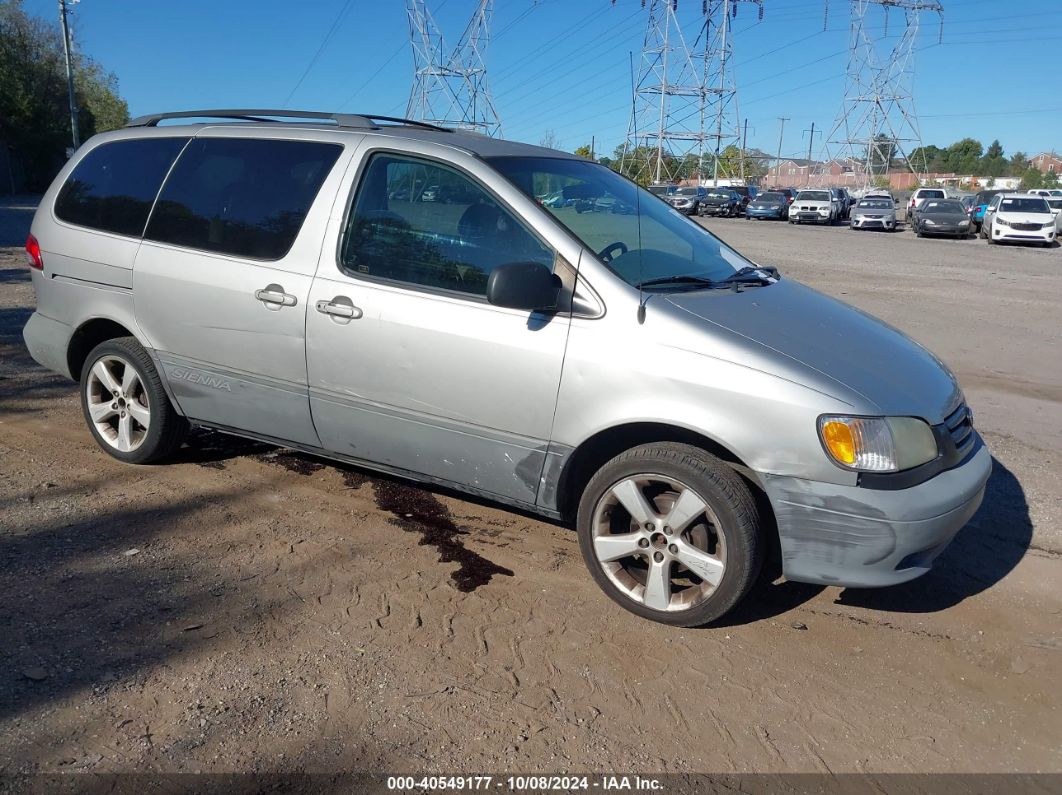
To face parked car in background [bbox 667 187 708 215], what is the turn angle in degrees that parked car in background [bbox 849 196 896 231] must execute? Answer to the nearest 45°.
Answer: approximately 135° to its right

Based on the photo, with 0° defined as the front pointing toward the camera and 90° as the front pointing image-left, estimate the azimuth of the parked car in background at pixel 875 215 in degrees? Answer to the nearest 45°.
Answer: approximately 0°

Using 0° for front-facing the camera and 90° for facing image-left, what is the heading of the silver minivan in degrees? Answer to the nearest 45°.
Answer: approximately 315°

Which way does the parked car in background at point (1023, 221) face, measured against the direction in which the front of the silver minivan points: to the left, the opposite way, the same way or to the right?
to the right

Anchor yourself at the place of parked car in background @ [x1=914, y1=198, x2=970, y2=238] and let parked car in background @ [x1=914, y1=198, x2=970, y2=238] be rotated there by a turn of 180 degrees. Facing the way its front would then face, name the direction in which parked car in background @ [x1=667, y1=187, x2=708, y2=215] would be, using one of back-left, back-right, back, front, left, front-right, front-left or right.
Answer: front-left

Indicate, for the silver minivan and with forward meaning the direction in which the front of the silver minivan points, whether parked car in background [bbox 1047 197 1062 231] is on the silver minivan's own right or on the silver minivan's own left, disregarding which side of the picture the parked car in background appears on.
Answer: on the silver minivan's own left

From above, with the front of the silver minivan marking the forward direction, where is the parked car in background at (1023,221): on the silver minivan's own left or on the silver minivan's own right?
on the silver minivan's own left

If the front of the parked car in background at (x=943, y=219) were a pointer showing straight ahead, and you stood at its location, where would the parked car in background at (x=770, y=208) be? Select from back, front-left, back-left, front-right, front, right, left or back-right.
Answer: back-right

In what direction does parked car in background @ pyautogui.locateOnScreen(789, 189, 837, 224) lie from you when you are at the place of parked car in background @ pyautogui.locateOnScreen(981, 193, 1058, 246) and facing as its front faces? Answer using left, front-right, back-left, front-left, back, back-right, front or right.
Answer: back-right

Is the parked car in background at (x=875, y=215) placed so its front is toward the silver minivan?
yes

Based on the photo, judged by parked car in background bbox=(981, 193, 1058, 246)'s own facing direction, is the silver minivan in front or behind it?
in front

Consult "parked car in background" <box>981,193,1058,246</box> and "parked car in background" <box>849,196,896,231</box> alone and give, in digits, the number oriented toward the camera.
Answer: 2

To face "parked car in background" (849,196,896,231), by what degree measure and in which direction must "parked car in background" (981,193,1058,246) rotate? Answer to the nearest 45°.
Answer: approximately 135° to its right

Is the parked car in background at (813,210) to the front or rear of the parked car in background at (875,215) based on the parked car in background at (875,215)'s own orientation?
to the rear
